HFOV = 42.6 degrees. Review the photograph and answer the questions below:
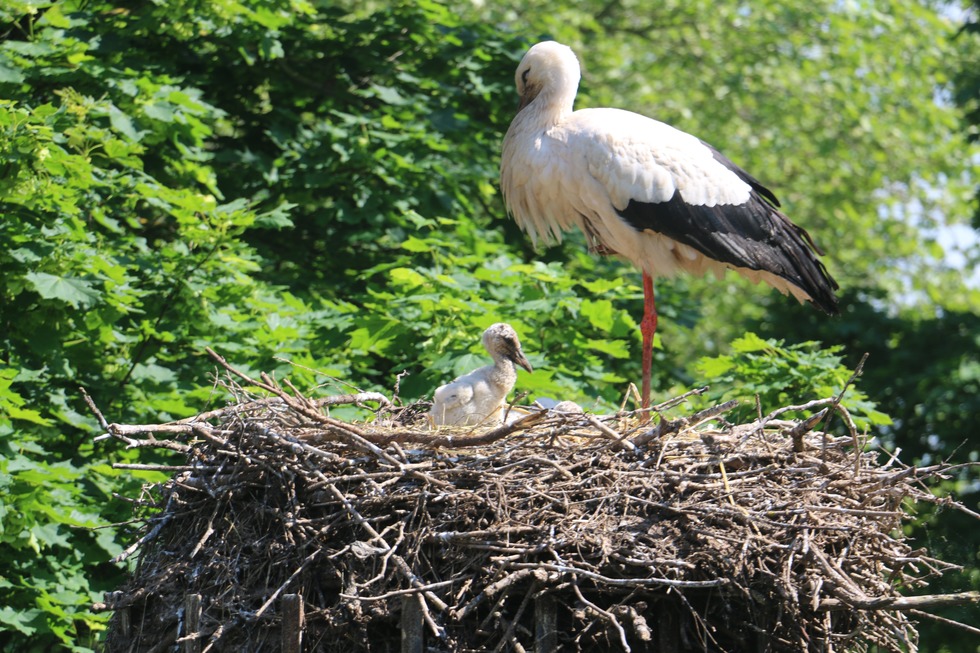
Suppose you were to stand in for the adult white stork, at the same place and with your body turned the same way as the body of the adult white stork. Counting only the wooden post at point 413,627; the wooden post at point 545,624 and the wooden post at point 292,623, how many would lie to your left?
3

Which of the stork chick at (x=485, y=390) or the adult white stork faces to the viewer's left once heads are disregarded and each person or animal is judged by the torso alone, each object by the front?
the adult white stork

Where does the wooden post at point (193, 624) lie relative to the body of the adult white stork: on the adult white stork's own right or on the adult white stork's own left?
on the adult white stork's own left

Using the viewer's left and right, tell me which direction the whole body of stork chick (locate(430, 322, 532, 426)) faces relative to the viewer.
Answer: facing to the right of the viewer

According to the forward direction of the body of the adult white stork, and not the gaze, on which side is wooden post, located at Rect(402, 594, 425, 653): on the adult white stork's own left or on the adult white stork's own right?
on the adult white stork's own left

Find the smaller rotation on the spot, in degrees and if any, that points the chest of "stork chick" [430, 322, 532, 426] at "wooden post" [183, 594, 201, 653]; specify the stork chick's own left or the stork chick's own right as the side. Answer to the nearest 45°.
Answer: approximately 135° to the stork chick's own right

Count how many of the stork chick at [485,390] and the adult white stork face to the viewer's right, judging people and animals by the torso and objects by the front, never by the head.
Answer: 1

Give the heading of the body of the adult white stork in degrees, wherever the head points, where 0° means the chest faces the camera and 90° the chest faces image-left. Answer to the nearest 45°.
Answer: approximately 90°

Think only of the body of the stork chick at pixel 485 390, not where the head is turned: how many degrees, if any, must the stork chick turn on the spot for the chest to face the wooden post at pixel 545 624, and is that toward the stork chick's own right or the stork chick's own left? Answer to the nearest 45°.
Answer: approximately 90° to the stork chick's own right

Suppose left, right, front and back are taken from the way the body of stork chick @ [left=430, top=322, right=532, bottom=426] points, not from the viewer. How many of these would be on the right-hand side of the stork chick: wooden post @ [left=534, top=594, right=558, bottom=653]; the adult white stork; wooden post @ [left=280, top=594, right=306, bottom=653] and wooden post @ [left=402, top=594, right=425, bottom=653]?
3

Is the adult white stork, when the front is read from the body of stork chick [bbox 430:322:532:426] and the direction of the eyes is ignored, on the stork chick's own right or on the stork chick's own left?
on the stork chick's own left

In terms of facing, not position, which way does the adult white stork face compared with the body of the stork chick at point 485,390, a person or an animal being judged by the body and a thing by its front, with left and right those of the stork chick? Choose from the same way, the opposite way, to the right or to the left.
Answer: the opposite way
